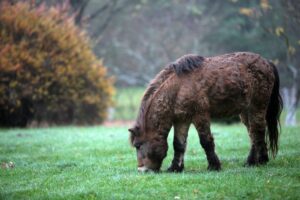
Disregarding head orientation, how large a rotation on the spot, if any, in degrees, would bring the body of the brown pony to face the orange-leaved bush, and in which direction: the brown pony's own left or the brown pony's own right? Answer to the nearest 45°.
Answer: approximately 45° to the brown pony's own right

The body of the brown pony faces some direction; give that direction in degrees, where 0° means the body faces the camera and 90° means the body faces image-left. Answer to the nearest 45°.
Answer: approximately 90°
